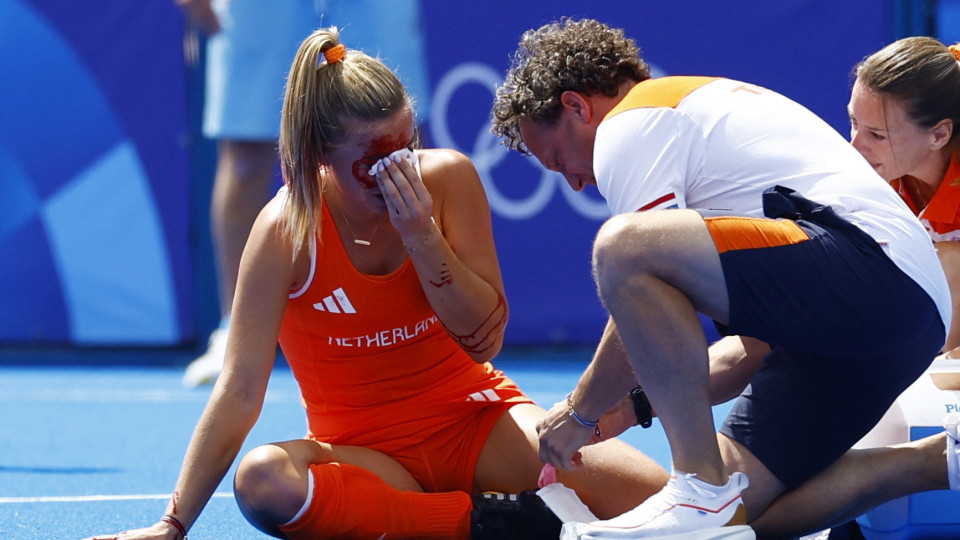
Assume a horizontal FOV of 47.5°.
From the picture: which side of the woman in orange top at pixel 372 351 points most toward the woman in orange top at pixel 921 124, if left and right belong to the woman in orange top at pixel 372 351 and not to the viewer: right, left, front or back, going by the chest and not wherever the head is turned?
left

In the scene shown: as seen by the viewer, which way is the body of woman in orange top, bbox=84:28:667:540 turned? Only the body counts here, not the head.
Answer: toward the camera

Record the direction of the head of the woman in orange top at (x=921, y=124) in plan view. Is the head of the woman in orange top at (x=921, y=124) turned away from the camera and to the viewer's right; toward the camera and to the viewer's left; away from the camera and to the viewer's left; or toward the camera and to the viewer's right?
toward the camera and to the viewer's left
